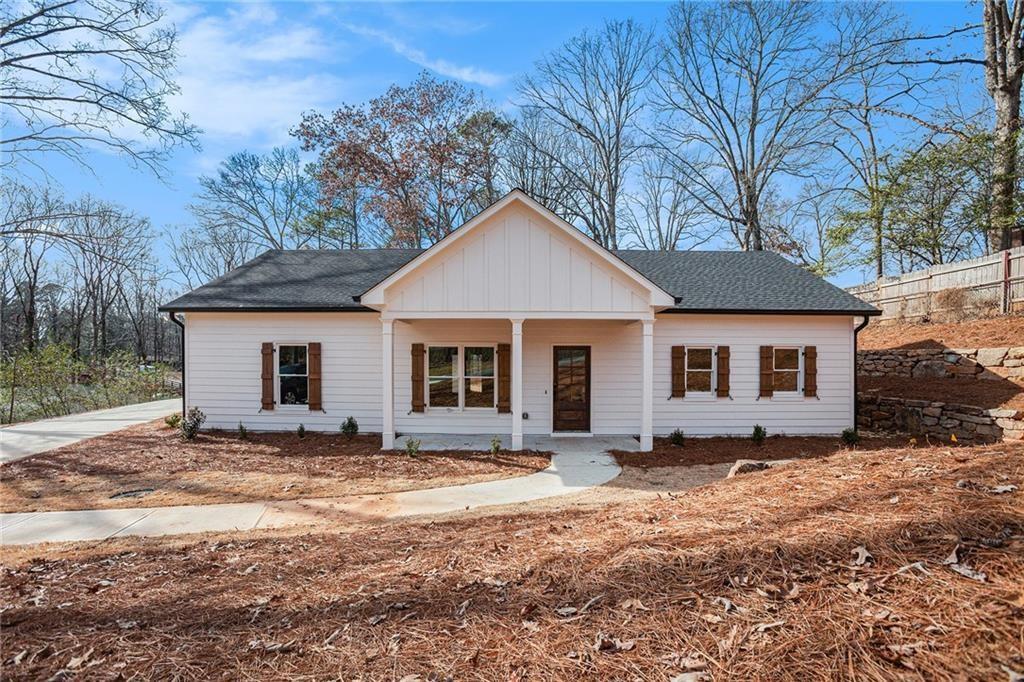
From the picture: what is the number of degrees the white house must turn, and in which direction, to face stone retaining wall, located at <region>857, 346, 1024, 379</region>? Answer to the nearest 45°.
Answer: approximately 90° to its left

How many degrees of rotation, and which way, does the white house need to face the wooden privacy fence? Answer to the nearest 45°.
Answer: approximately 90° to its left

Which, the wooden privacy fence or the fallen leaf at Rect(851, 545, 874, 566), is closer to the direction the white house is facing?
the fallen leaf

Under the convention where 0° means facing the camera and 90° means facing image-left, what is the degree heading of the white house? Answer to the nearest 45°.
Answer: approximately 0°

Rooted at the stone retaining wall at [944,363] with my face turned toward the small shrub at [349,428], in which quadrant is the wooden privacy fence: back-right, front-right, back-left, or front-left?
back-right

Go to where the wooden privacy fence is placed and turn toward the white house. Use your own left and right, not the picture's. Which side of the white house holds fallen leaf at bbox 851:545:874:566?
left

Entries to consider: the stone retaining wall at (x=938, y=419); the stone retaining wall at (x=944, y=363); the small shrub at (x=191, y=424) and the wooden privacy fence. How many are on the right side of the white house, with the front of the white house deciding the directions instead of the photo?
1

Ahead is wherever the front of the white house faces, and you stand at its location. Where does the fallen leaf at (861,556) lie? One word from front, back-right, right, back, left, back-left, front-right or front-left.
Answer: front

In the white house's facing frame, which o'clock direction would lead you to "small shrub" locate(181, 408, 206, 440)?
The small shrub is roughly at 3 o'clock from the white house.

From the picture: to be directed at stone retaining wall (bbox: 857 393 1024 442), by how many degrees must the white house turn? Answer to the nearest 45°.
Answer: approximately 90° to its left

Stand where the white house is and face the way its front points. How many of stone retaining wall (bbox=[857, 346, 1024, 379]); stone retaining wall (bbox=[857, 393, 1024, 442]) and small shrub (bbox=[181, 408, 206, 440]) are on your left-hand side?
2

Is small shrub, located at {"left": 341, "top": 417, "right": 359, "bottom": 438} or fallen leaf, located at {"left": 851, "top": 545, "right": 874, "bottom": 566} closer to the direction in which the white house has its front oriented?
the fallen leaf

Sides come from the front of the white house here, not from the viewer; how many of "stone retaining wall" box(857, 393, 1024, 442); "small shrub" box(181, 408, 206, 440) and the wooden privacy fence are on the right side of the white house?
1

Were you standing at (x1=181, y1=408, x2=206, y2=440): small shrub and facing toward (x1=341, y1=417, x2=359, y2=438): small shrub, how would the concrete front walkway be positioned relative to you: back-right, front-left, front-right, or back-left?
front-right
